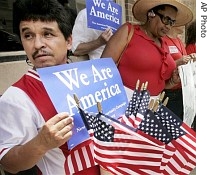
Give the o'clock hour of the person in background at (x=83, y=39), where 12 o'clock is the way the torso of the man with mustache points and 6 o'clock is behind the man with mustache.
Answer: The person in background is roughly at 8 o'clock from the man with mustache.

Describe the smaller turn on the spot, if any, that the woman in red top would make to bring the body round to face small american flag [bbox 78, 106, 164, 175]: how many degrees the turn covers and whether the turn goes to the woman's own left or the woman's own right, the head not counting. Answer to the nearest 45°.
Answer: approximately 45° to the woman's own right

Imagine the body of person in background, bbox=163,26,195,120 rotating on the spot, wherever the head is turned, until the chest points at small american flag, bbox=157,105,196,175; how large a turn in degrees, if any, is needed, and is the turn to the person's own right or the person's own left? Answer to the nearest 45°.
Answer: approximately 45° to the person's own right

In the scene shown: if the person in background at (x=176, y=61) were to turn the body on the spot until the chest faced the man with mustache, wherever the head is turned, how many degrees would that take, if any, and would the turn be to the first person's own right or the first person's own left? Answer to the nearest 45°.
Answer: approximately 45° to the first person's own right

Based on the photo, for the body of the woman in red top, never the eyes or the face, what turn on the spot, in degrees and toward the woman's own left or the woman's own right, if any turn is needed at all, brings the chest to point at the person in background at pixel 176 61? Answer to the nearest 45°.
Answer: approximately 90° to the woman's own left

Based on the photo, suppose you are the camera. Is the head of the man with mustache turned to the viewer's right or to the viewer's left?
to the viewer's left

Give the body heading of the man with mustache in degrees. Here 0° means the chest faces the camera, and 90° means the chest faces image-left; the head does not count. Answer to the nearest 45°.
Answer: approximately 315°

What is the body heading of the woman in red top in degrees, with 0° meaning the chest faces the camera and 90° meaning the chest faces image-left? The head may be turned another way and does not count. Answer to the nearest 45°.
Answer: approximately 315°

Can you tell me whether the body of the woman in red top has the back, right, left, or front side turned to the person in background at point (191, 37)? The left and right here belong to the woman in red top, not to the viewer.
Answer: left
